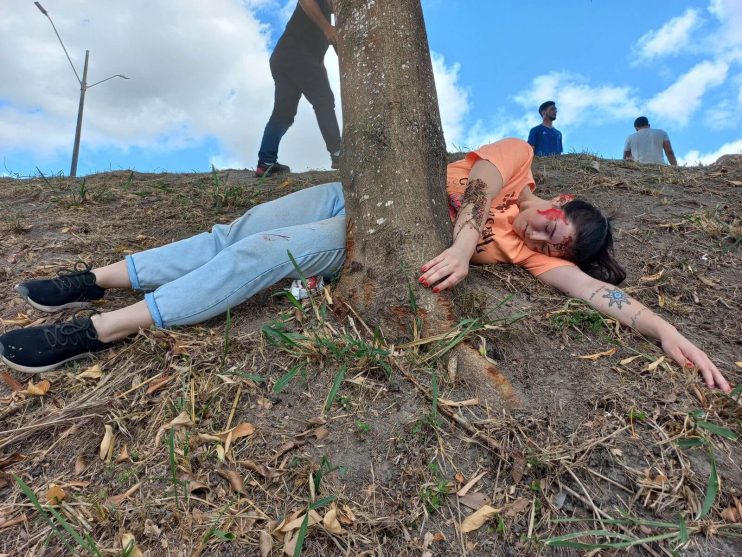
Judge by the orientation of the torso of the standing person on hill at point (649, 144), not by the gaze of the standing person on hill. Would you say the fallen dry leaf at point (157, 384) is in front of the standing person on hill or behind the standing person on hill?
behind

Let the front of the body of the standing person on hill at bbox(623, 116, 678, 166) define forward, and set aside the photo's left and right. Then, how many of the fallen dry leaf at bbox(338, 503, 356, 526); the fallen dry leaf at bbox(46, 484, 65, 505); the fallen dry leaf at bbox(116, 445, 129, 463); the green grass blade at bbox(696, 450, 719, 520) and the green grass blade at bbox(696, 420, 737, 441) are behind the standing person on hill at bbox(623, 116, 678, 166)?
5

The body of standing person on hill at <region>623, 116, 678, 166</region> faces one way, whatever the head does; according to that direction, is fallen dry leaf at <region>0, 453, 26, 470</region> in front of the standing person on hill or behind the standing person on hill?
behind

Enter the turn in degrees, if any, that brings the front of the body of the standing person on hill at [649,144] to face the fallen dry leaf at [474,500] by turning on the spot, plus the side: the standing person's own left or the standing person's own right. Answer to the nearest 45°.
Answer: approximately 180°

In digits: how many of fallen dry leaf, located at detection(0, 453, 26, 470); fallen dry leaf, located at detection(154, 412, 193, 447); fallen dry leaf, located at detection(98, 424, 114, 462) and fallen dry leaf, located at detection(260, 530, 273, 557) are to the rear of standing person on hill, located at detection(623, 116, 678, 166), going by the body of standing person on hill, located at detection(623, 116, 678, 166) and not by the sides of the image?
4

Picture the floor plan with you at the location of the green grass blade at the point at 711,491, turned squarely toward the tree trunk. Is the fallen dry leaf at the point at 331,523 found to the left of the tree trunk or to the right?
left

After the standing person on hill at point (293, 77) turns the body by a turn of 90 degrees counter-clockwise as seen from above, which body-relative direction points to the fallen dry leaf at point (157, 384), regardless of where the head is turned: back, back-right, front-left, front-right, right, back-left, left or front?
back

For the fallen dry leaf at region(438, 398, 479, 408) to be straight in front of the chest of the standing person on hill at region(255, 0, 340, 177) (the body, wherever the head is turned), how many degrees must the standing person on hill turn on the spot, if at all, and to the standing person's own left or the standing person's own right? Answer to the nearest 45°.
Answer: approximately 90° to the standing person's own right

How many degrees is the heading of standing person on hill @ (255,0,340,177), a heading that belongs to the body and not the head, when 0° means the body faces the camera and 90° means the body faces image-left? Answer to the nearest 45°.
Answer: approximately 270°

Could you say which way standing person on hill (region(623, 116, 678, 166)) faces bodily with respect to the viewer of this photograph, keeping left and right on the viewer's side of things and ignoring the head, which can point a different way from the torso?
facing away from the viewer

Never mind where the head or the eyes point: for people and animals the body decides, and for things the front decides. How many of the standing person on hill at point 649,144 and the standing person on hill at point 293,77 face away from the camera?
1

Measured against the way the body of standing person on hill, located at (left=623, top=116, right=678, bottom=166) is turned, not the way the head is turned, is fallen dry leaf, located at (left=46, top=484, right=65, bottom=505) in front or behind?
behind

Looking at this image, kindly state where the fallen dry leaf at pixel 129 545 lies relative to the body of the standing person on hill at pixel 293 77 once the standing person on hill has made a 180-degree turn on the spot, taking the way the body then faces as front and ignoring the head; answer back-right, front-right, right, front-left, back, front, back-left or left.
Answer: left
